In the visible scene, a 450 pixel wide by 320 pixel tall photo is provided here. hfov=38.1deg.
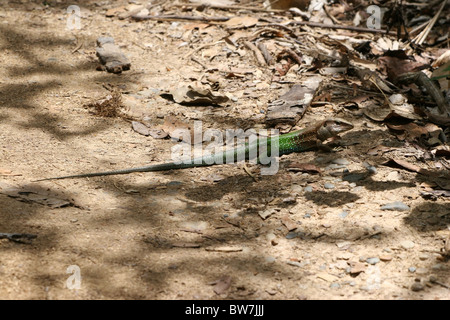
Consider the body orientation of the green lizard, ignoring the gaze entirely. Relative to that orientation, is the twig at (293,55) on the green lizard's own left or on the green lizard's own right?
on the green lizard's own left

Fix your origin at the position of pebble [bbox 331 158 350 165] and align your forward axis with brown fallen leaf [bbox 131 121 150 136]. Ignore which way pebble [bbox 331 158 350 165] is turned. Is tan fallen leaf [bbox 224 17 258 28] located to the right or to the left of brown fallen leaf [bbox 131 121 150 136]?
right

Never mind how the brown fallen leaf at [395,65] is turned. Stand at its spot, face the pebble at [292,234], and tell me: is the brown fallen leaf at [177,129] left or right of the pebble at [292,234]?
right

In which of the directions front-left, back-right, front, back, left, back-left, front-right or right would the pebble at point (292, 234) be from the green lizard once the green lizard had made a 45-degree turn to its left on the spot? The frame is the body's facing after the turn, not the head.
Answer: back-right

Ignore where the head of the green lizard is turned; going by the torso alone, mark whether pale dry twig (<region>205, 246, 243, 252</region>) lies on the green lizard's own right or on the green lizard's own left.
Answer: on the green lizard's own right

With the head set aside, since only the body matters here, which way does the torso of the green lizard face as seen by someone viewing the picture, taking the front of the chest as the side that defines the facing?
to the viewer's right

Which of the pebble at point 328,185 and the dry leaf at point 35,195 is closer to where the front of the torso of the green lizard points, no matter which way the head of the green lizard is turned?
the pebble

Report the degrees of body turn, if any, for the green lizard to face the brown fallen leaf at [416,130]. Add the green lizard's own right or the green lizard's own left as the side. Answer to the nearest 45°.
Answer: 0° — it already faces it

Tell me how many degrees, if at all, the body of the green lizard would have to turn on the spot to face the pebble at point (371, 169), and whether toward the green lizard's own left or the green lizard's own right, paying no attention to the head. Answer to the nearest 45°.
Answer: approximately 45° to the green lizard's own right

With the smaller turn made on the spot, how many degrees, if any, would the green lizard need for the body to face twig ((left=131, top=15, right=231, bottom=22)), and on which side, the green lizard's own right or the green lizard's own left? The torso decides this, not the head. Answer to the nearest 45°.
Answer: approximately 90° to the green lizard's own left
